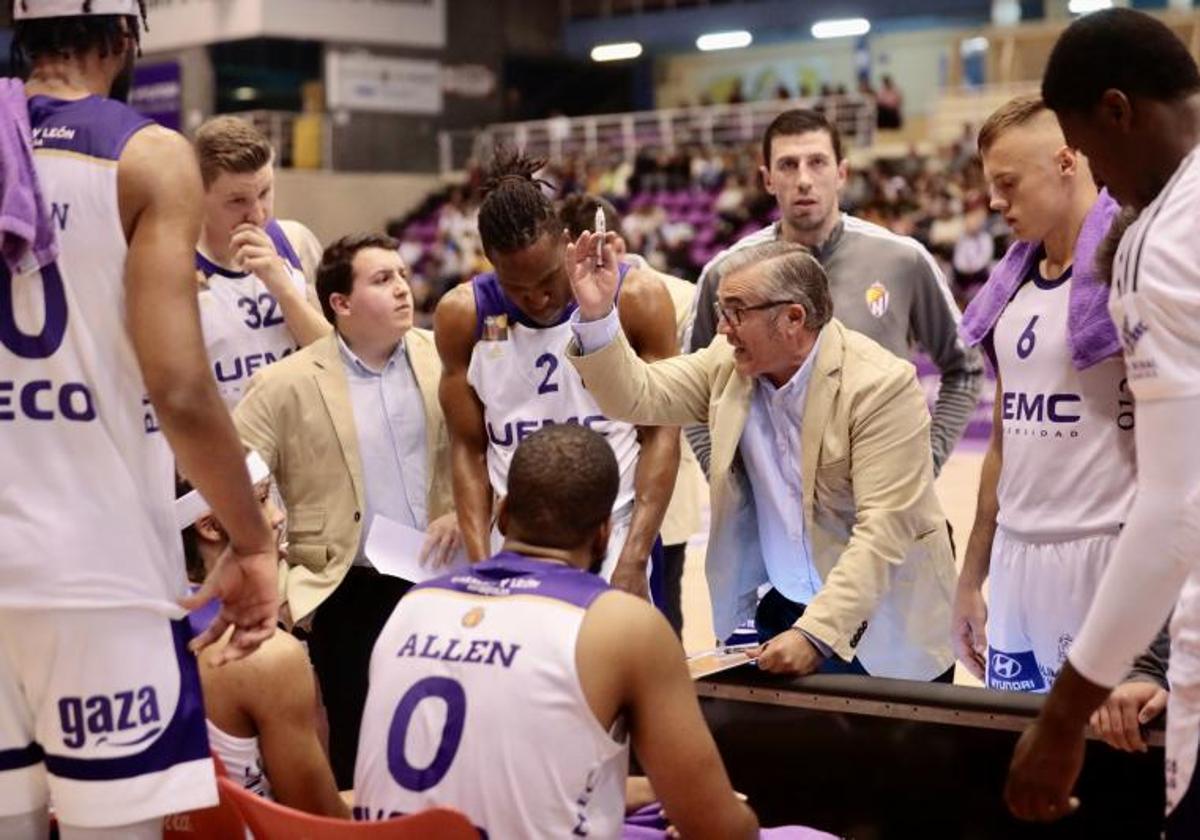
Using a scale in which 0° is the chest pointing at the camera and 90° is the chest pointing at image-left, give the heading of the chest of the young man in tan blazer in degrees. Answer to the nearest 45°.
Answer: approximately 315°

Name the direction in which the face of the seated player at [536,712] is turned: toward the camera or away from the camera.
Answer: away from the camera

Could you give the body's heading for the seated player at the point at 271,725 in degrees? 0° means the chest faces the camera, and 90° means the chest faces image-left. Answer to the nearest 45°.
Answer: approximately 225°

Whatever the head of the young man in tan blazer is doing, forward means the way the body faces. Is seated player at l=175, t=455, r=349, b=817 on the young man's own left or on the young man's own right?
on the young man's own right

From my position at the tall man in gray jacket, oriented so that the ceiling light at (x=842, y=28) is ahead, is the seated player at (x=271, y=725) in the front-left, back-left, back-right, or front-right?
back-left

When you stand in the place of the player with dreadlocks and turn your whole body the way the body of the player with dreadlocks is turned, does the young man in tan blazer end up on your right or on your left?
on your right
